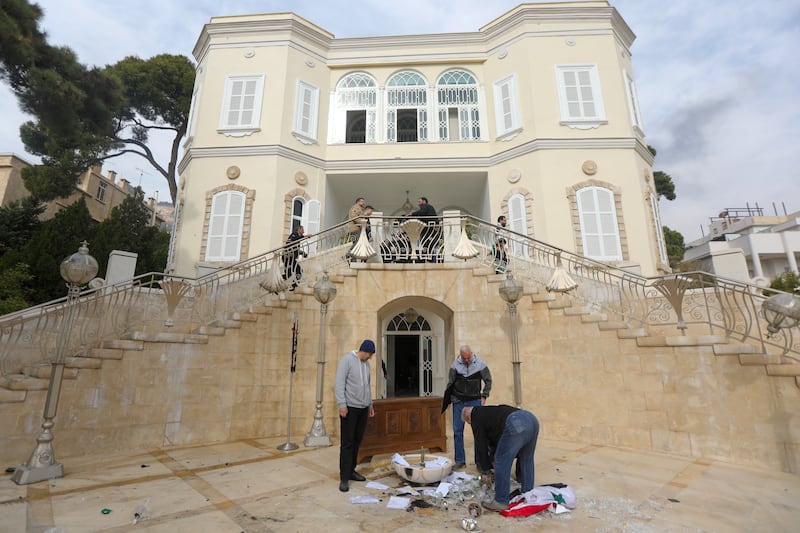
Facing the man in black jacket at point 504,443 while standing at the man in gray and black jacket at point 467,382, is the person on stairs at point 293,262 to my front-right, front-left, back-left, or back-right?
back-right

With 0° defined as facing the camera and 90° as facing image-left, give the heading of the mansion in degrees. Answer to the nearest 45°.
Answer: approximately 0°

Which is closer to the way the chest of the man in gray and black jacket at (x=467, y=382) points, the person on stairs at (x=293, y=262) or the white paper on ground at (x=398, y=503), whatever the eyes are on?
the white paper on ground

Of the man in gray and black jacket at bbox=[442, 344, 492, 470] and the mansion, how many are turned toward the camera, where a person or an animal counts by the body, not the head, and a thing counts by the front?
2

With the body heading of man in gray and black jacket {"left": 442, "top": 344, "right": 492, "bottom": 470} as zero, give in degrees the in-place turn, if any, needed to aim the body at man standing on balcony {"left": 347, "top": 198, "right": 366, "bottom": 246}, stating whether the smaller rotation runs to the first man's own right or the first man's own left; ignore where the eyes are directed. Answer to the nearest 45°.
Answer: approximately 135° to the first man's own right

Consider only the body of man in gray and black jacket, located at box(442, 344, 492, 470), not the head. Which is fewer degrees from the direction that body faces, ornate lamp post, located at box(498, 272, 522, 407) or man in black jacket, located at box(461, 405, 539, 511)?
the man in black jacket

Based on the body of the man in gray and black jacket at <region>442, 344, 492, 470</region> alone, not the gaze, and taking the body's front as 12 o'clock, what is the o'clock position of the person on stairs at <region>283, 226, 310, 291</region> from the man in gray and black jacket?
The person on stairs is roughly at 4 o'clock from the man in gray and black jacket.
